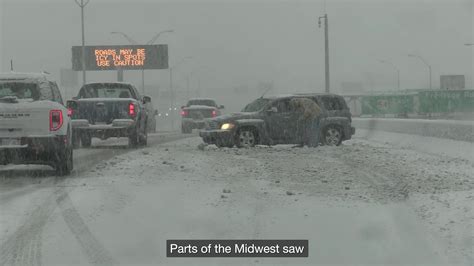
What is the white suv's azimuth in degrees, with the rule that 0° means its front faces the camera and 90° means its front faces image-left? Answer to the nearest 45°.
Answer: approximately 180°

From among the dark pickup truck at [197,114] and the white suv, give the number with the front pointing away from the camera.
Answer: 2

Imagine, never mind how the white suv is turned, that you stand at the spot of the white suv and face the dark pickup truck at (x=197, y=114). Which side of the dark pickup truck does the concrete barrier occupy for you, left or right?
right

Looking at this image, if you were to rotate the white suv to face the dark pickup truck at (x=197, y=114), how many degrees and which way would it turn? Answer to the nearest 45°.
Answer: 0° — it already faces it

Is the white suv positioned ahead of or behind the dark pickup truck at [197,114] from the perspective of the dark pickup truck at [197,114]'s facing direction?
behind

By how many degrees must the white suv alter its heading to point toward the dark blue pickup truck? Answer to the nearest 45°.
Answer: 0° — it already faces it

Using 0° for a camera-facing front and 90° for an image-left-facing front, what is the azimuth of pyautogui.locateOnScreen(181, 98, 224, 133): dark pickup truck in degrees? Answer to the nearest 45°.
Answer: approximately 180°

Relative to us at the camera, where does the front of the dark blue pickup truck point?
facing away from the viewer
